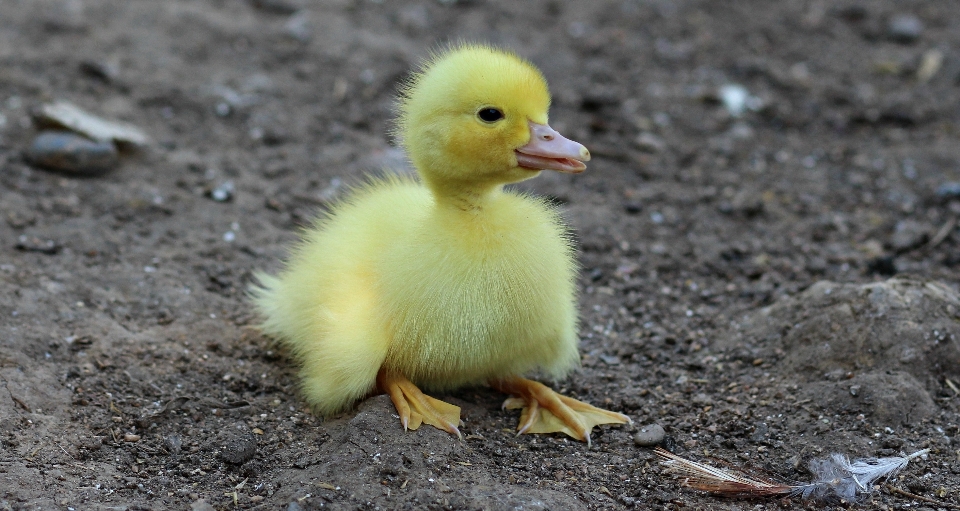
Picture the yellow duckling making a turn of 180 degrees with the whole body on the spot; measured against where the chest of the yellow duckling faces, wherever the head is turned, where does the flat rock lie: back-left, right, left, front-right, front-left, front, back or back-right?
front

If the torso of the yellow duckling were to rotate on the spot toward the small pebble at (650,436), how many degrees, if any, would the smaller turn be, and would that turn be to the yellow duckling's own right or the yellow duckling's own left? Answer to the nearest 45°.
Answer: approximately 45° to the yellow duckling's own left

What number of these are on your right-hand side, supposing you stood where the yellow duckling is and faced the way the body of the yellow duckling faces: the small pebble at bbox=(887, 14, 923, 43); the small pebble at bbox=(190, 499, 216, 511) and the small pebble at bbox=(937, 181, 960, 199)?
1

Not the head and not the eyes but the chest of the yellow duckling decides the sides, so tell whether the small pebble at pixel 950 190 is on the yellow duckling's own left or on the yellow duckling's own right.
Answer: on the yellow duckling's own left

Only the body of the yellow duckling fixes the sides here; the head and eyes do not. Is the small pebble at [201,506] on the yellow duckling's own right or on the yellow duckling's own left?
on the yellow duckling's own right

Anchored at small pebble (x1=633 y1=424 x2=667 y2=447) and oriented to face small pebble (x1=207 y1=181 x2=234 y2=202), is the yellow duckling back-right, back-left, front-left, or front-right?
front-left

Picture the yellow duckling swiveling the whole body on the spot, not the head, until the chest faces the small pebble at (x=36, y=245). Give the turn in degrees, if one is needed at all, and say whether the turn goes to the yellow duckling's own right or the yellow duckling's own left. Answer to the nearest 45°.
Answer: approximately 180°

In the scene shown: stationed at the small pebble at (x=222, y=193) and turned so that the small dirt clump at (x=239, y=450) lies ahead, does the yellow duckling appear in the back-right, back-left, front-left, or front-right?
front-left

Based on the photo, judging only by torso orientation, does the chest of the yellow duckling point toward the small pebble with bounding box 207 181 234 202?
no

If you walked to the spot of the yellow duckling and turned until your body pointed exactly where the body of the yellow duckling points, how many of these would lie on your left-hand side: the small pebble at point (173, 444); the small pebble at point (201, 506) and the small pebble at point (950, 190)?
1

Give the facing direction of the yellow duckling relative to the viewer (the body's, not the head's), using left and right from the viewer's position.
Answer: facing the viewer and to the right of the viewer

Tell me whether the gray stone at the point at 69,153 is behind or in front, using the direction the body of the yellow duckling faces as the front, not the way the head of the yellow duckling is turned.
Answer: behind
